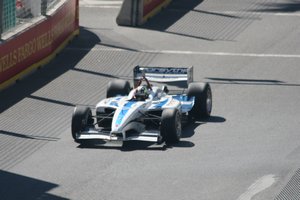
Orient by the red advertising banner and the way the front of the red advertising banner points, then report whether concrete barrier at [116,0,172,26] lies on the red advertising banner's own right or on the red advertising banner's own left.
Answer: on the red advertising banner's own left

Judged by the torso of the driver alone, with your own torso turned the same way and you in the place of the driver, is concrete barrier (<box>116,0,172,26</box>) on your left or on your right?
on your right

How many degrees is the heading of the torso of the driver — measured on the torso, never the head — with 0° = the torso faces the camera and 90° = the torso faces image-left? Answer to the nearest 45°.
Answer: approximately 45°

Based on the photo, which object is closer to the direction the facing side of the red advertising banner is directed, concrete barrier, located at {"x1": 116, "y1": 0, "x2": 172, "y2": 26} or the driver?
the driver

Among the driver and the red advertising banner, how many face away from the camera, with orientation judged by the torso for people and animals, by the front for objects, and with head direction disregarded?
0

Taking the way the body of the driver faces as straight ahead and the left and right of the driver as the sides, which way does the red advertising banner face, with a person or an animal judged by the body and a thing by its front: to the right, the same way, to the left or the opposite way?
to the left

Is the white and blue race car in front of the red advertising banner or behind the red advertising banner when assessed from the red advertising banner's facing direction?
in front

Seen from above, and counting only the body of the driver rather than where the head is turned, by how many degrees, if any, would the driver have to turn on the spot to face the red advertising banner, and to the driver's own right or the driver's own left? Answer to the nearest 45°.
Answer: approximately 90° to the driver's own right

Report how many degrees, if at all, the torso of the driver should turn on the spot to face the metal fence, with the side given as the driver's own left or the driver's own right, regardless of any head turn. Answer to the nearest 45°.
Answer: approximately 90° to the driver's own right
